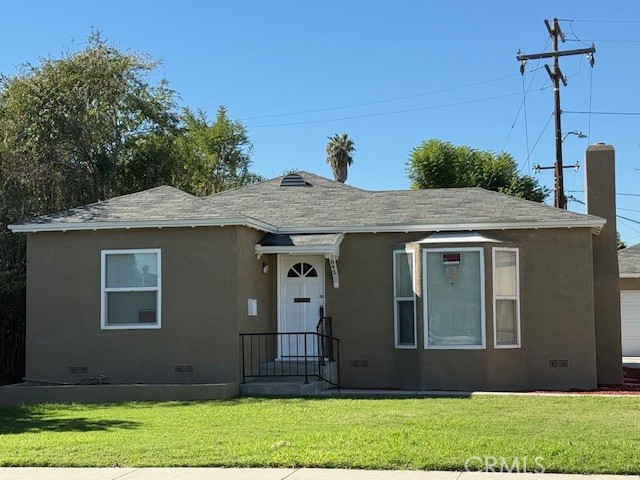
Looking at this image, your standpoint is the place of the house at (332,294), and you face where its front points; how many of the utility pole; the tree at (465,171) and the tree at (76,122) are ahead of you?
0

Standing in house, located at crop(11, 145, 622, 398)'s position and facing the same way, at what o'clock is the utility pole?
The utility pole is roughly at 7 o'clock from the house.

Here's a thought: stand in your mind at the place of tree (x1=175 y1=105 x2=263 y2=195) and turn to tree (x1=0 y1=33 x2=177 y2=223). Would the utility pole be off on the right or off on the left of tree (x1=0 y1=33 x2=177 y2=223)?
left

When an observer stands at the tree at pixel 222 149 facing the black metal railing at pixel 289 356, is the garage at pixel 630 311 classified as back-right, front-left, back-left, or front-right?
front-left

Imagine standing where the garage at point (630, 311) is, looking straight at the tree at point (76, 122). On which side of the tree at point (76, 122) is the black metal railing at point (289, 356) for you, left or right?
left

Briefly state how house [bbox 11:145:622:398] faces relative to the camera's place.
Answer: facing the viewer

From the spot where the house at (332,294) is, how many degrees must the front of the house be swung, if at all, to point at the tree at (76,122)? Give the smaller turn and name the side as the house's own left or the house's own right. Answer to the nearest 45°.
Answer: approximately 135° to the house's own right

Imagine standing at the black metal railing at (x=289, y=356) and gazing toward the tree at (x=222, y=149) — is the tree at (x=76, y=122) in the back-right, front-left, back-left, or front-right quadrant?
front-left

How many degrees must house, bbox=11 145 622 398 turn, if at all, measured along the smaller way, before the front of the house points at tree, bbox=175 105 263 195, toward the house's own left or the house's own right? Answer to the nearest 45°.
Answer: approximately 180°

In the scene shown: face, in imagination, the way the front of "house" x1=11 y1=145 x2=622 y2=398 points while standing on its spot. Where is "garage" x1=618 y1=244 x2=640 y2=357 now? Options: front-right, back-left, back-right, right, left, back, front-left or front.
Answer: back-left

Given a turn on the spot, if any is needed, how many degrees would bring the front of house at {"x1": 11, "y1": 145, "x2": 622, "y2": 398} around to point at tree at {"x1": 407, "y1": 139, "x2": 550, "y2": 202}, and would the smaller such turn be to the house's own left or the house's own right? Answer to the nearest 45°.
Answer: approximately 180°
